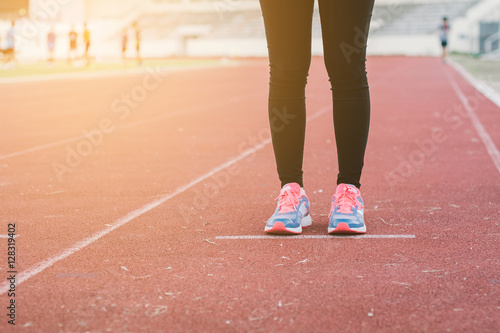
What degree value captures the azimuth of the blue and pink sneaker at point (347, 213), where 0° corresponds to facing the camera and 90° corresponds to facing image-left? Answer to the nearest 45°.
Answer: approximately 0°
